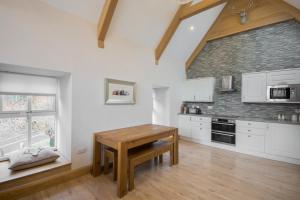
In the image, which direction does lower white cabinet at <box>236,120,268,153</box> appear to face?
toward the camera

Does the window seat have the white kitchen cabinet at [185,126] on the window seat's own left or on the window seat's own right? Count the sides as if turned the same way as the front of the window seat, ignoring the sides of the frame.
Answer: on the window seat's own left

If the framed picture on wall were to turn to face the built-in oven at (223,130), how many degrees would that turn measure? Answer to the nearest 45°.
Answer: approximately 45° to its left

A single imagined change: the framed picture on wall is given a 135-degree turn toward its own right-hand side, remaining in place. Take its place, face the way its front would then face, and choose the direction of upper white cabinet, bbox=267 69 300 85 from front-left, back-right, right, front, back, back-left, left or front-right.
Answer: back

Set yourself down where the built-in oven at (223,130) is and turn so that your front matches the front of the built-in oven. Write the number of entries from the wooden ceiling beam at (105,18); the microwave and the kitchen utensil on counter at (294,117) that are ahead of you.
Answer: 1

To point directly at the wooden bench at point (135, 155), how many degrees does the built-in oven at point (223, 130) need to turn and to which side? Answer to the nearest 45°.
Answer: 0° — it already faces it

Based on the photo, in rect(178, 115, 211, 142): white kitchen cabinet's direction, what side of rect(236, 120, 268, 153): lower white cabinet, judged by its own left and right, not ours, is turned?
right

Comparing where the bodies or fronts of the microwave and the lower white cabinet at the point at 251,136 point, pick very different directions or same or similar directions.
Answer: same or similar directions

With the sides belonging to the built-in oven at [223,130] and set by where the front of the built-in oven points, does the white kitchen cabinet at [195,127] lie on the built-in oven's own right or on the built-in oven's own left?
on the built-in oven's own right

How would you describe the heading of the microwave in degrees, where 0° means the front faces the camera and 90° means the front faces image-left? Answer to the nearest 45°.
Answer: approximately 0°

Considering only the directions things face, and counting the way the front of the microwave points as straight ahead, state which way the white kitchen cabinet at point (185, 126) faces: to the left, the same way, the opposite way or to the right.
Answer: the same way

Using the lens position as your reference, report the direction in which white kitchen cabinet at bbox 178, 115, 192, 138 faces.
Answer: facing the viewer and to the left of the viewer

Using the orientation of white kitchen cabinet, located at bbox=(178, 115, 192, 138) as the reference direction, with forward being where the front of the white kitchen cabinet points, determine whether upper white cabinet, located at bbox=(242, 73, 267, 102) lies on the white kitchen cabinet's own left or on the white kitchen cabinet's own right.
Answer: on the white kitchen cabinet's own left

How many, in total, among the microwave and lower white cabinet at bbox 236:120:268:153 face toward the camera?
2

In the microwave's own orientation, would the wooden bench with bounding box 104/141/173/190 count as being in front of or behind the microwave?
in front
